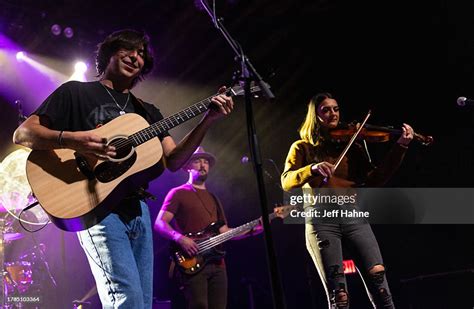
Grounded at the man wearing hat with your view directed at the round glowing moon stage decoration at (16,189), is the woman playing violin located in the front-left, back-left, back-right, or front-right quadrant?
back-left

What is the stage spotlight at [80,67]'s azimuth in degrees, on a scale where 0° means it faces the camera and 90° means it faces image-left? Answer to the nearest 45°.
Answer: approximately 0°

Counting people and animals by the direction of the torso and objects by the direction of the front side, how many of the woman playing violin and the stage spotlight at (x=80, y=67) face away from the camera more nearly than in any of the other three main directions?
0

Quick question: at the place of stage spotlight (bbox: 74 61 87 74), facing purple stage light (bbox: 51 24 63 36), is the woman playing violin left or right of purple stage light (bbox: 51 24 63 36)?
left

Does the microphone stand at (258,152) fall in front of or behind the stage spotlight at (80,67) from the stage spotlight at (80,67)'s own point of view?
in front

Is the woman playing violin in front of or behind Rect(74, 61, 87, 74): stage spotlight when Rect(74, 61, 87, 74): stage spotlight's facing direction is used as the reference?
in front
